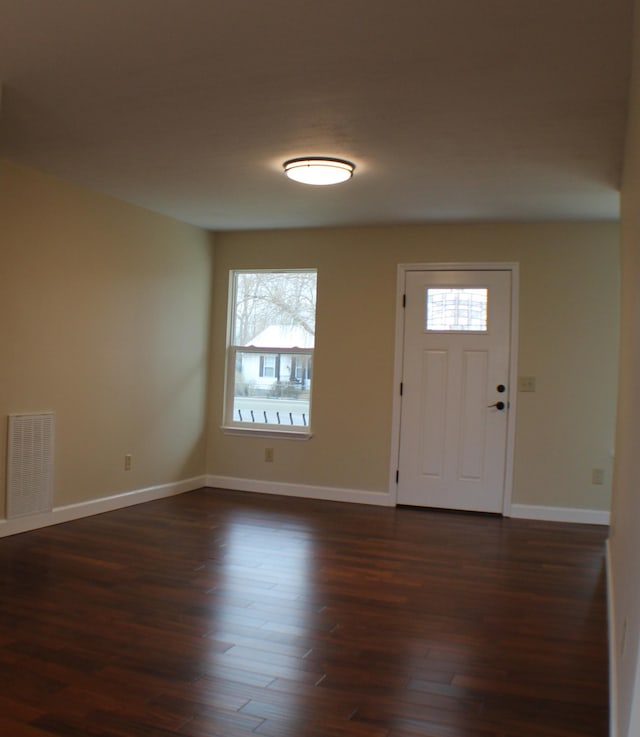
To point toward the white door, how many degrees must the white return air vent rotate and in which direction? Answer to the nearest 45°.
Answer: approximately 45° to its left

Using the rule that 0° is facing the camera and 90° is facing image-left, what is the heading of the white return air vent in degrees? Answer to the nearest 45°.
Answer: approximately 315°

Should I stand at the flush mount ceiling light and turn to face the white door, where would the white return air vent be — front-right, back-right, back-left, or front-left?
back-left

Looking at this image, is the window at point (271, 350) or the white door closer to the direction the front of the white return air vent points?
the white door

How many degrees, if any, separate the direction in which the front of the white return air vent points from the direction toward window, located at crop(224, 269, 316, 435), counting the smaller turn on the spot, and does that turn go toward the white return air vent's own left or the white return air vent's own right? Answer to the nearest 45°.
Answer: approximately 90° to the white return air vent's own left
